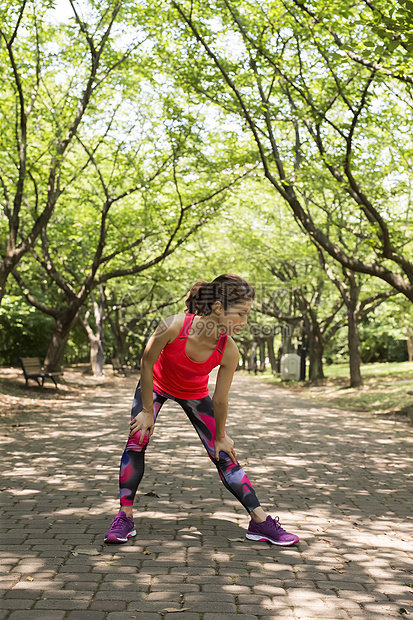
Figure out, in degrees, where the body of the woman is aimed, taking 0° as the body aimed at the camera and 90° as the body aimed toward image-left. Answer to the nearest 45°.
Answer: approximately 0°

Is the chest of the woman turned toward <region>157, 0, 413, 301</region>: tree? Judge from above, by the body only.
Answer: no

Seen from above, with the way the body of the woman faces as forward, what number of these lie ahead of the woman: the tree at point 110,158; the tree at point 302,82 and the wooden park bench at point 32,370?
0

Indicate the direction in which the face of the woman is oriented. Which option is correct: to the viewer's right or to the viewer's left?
to the viewer's right

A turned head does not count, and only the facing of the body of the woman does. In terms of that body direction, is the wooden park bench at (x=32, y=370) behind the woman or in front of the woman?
behind

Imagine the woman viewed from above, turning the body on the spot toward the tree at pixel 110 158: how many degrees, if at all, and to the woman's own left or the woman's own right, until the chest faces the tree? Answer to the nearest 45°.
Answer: approximately 180°
